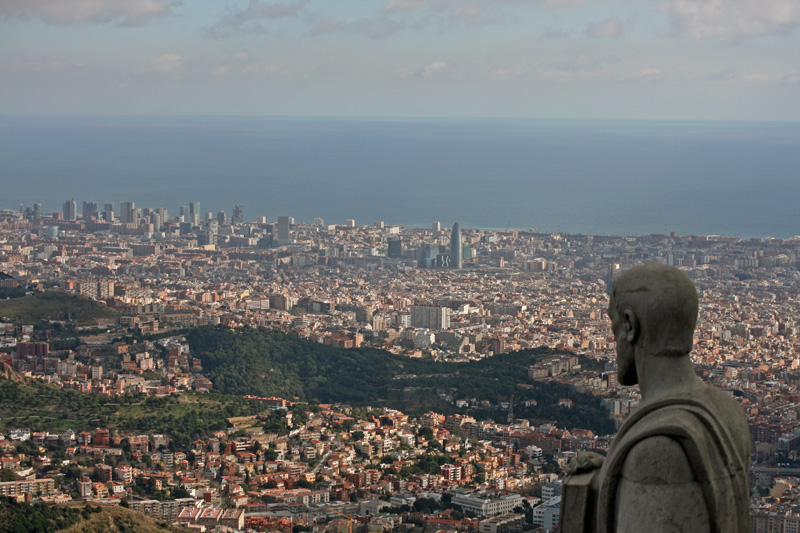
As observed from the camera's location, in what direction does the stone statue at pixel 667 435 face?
facing away from the viewer and to the left of the viewer

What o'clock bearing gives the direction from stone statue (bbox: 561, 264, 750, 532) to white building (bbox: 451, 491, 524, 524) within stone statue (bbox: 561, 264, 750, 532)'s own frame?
The white building is roughly at 1 o'clock from the stone statue.

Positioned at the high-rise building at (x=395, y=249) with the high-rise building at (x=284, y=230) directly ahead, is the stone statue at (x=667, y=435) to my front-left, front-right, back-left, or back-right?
back-left

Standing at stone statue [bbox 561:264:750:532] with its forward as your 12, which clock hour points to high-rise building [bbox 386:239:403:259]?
The high-rise building is roughly at 1 o'clock from the stone statue.

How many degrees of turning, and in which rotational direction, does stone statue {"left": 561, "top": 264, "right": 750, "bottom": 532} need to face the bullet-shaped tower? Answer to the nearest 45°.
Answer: approximately 45° to its right

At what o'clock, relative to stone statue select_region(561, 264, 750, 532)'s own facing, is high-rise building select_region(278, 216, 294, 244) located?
The high-rise building is roughly at 1 o'clock from the stone statue.

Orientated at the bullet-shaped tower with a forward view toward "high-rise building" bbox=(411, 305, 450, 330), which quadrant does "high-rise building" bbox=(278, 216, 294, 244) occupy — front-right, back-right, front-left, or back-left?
back-right
